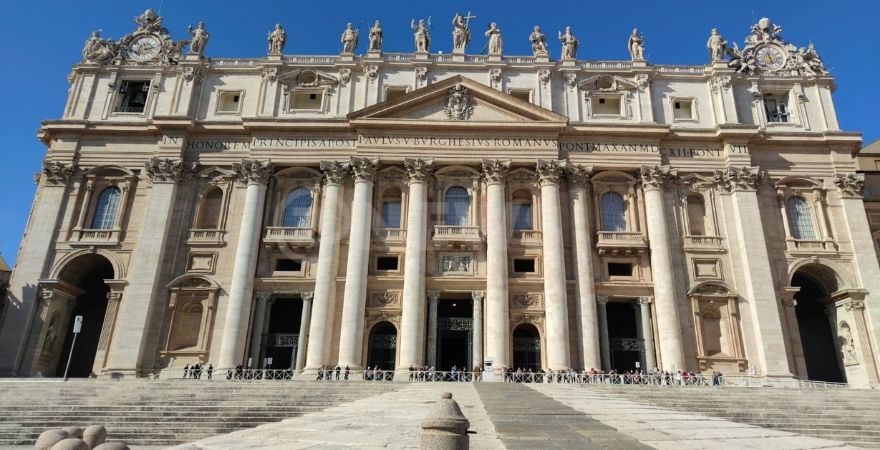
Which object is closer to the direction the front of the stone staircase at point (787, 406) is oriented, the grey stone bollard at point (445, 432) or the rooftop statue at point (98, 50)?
the grey stone bollard

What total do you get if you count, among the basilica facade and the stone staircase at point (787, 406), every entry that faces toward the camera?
2

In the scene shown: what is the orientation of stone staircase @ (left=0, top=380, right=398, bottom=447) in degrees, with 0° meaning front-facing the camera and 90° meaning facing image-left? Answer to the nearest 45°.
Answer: approximately 0°

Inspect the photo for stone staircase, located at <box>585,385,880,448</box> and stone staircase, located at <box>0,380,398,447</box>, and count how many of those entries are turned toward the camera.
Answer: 2

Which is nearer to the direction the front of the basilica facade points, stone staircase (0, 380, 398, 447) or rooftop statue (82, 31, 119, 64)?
the stone staircase

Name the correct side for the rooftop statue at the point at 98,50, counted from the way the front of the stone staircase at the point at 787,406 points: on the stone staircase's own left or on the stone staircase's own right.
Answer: on the stone staircase's own right

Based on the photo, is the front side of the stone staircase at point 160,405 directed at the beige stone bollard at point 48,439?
yes

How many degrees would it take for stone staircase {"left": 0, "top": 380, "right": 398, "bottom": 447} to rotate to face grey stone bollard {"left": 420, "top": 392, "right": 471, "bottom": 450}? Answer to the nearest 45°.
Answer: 0° — it already faces it
